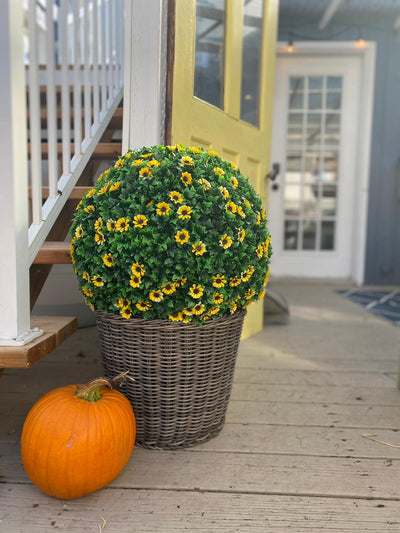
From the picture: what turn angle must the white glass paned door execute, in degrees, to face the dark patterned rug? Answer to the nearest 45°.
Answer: approximately 45° to its left

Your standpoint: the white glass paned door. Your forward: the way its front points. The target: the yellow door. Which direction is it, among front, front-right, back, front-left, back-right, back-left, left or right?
front

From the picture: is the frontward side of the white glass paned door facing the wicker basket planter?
yes

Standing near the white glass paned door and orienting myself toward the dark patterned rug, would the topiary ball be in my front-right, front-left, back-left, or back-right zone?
front-right

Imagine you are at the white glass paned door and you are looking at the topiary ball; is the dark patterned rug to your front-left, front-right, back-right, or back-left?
front-left

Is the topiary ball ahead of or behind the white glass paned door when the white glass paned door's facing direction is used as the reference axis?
ahead

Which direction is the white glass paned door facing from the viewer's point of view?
toward the camera

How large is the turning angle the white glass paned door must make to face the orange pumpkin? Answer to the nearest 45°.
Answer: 0° — it already faces it

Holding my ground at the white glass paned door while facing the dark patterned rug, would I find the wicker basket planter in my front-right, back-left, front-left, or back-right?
front-right
